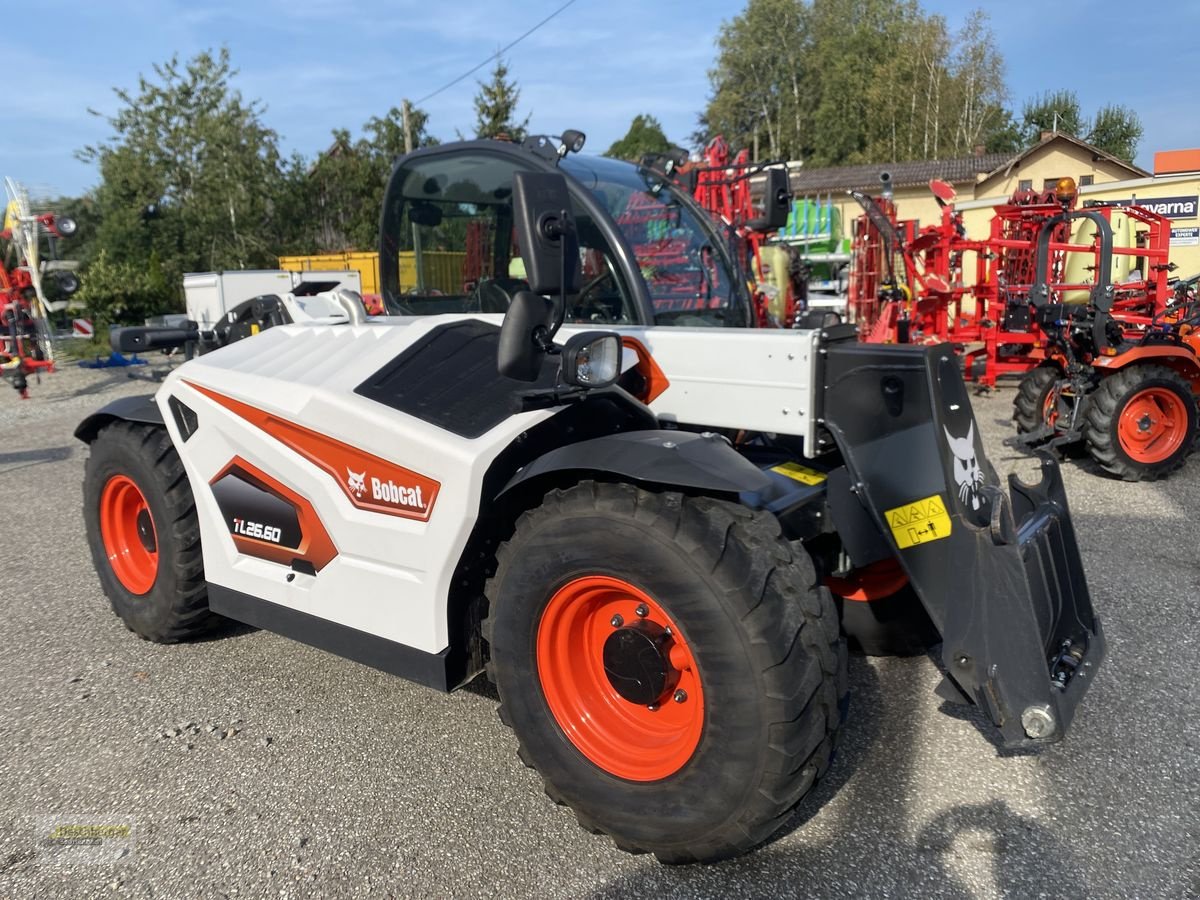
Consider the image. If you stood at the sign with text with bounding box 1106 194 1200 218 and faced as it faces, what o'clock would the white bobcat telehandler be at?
The white bobcat telehandler is roughly at 12 o'clock from the sign with text.

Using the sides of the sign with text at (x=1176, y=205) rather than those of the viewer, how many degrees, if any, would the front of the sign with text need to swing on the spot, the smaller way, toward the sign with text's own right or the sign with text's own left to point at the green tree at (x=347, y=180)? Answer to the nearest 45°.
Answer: approximately 90° to the sign with text's own right

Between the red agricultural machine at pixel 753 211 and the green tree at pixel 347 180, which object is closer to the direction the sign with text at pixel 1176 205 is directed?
the red agricultural machine

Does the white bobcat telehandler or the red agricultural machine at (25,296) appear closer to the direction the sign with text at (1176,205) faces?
the white bobcat telehandler

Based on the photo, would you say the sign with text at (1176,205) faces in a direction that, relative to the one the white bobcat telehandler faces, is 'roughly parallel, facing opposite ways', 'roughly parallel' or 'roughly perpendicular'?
roughly perpendicular

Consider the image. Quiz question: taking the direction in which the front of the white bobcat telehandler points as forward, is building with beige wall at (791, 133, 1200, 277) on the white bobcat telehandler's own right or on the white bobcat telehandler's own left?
on the white bobcat telehandler's own left

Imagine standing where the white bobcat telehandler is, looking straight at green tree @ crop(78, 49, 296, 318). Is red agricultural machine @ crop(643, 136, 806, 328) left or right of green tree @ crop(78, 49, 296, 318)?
right

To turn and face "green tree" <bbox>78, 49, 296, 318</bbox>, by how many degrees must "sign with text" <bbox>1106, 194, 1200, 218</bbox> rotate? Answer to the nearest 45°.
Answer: approximately 90° to its right

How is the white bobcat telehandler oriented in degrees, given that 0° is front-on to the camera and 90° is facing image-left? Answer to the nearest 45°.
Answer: approximately 315°

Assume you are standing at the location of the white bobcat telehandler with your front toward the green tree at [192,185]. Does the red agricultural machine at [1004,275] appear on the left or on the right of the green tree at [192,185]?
right

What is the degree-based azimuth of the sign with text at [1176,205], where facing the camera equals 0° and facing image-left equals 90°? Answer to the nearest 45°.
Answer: approximately 0°

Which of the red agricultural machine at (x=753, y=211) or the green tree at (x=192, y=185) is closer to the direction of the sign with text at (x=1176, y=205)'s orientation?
the red agricultural machine
